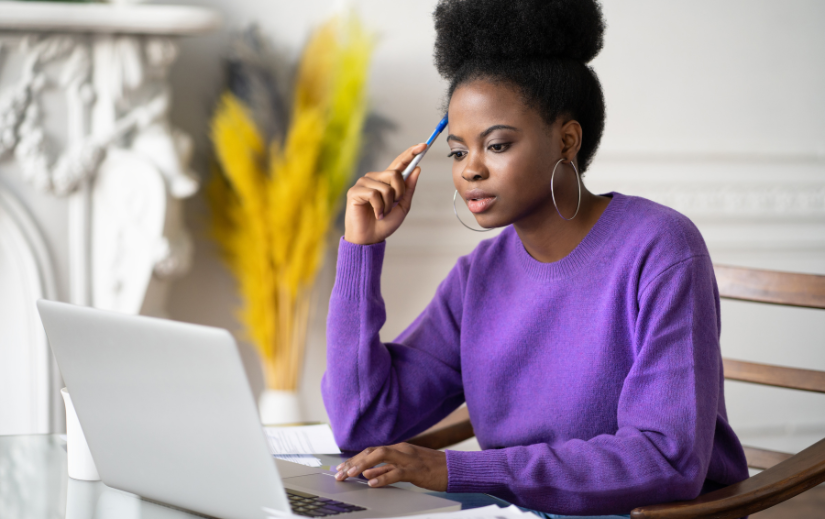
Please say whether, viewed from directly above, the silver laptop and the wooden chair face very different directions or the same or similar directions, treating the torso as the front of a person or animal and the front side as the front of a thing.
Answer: very different directions

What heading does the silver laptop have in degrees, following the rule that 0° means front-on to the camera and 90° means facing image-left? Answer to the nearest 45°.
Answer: approximately 225°

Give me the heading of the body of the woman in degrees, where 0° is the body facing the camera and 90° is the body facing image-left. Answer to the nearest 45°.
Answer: approximately 45°

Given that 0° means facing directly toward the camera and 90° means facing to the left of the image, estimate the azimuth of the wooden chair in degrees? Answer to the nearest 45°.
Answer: approximately 45°

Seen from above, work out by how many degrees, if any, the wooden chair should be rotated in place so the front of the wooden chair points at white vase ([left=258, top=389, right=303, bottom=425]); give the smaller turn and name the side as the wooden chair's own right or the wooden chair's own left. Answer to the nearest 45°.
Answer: approximately 90° to the wooden chair's own right
